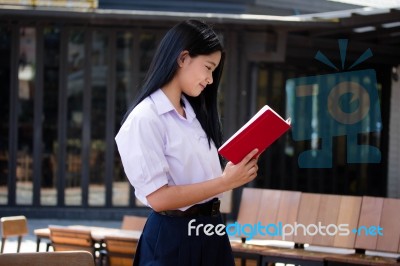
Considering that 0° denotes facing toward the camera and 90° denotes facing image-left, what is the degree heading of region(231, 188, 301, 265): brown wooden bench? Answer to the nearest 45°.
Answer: approximately 0°

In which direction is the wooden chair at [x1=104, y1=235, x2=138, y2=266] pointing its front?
away from the camera

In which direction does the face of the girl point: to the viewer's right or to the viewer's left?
to the viewer's right

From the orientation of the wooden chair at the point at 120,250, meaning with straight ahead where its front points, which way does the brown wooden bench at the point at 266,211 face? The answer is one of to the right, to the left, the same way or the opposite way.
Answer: the opposite way

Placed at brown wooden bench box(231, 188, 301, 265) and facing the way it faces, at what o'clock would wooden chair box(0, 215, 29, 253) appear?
The wooden chair is roughly at 3 o'clock from the brown wooden bench.

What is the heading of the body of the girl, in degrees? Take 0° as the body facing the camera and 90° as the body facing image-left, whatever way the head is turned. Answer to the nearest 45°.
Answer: approximately 315°

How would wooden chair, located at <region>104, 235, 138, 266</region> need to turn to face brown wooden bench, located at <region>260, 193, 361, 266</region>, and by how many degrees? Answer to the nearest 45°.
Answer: approximately 90° to its right

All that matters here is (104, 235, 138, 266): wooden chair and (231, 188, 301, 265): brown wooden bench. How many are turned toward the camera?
1

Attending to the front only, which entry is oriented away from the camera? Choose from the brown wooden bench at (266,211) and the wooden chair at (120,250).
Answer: the wooden chair

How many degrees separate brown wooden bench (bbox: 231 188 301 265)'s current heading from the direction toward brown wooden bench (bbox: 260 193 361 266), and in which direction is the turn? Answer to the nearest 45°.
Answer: approximately 45° to its left

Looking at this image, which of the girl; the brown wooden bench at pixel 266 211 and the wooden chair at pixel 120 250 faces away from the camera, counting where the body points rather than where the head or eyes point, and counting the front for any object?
the wooden chair
